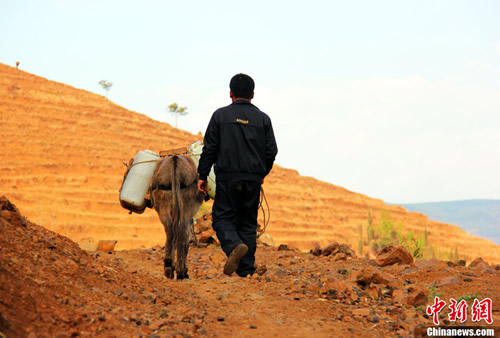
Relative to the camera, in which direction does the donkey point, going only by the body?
away from the camera

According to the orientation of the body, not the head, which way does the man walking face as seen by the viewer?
away from the camera

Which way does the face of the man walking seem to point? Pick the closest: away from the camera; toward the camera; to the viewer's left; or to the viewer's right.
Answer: away from the camera

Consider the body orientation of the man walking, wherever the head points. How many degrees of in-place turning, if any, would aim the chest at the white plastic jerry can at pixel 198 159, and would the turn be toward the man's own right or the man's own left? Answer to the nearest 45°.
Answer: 0° — they already face it

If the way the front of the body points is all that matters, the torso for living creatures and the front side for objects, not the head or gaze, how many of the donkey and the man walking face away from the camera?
2

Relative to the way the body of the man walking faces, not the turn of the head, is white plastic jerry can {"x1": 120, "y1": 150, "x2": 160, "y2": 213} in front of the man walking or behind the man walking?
in front
